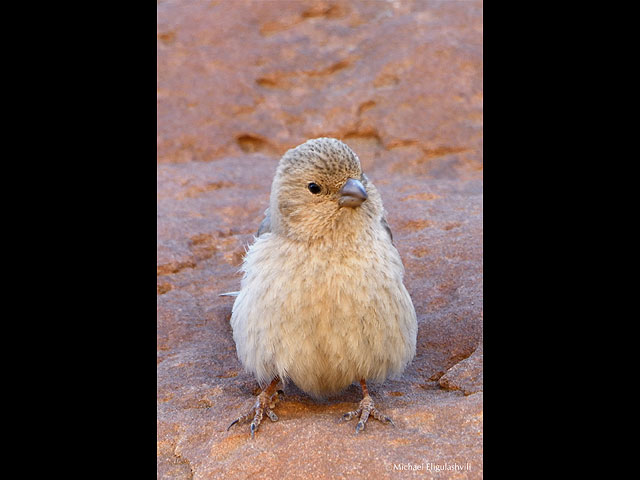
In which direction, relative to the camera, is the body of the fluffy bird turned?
toward the camera
